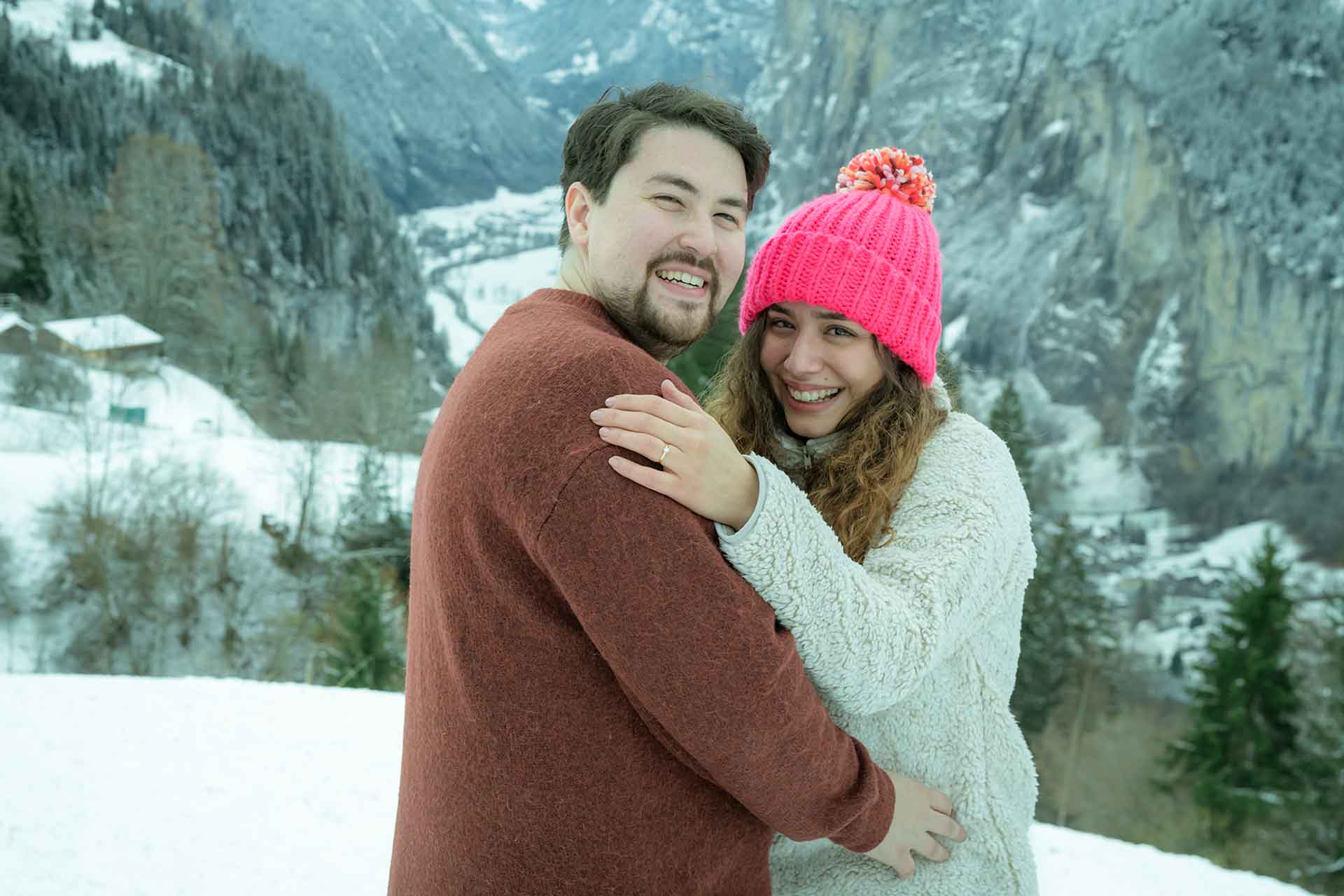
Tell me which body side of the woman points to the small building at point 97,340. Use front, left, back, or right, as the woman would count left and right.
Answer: right

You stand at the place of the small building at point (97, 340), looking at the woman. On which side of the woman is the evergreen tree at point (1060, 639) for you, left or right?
left

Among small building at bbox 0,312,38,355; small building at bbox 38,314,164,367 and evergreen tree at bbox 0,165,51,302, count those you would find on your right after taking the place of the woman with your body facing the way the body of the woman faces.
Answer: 3

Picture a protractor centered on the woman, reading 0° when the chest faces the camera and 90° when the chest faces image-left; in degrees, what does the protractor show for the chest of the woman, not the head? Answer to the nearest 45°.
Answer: approximately 45°

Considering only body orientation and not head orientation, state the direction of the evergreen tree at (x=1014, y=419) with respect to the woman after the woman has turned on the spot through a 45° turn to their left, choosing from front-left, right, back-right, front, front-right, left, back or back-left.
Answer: back

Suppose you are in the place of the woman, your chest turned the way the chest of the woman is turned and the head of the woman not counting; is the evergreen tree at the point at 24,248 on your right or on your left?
on your right

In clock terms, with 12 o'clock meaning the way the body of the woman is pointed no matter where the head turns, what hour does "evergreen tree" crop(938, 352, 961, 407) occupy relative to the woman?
The evergreen tree is roughly at 5 o'clock from the woman.

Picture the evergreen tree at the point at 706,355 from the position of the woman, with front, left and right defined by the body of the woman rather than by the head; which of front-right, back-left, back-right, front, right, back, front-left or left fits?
back-right
